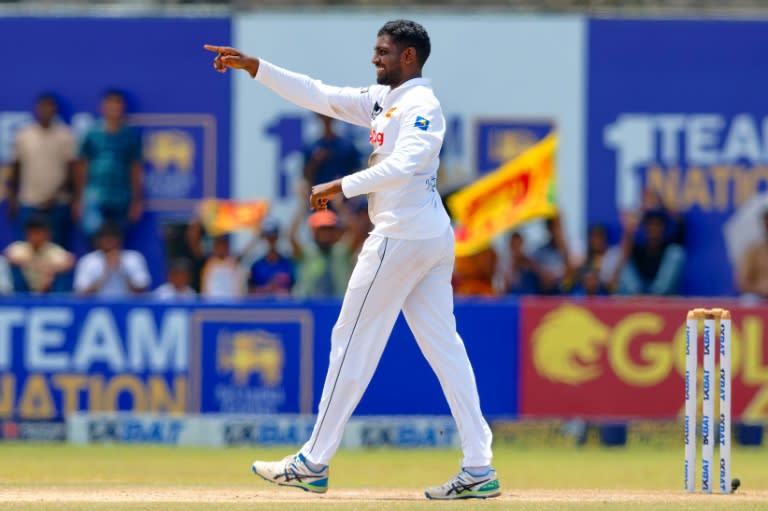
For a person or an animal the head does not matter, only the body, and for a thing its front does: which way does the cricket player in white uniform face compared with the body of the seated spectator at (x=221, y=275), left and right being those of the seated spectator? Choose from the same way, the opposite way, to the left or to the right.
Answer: to the right

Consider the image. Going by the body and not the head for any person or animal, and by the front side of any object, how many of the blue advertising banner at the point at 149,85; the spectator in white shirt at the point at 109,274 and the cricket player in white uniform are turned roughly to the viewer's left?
1

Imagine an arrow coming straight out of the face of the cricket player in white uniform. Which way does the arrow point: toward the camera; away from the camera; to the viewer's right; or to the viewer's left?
to the viewer's left

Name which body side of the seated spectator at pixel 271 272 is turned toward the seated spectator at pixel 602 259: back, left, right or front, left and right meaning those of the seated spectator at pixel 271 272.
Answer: left

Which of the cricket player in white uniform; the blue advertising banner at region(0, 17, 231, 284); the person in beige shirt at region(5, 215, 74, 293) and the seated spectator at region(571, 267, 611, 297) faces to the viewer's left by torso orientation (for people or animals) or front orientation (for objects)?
the cricket player in white uniform

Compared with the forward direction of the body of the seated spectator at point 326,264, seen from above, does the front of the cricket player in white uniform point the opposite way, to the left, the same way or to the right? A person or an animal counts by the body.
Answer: to the right

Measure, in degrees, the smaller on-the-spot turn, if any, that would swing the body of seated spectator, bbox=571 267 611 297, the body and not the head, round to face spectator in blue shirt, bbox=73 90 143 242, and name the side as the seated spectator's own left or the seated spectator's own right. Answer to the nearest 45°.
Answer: approximately 90° to the seated spectator's own right

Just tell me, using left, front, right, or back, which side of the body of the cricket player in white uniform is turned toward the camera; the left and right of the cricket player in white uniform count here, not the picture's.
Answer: left

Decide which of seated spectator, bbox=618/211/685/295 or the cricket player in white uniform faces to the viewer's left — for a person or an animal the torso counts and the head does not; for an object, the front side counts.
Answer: the cricket player in white uniform

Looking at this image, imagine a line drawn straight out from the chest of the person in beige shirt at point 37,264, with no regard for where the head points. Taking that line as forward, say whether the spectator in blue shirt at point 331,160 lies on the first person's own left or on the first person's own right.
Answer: on the first person's own left

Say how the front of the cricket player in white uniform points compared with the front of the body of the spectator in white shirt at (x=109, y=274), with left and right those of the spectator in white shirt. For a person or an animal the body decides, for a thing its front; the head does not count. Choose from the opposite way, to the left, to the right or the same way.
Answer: to the right

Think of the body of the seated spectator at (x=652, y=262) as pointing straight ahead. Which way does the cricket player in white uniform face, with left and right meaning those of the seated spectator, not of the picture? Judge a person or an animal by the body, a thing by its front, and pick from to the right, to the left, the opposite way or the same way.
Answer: to the right
